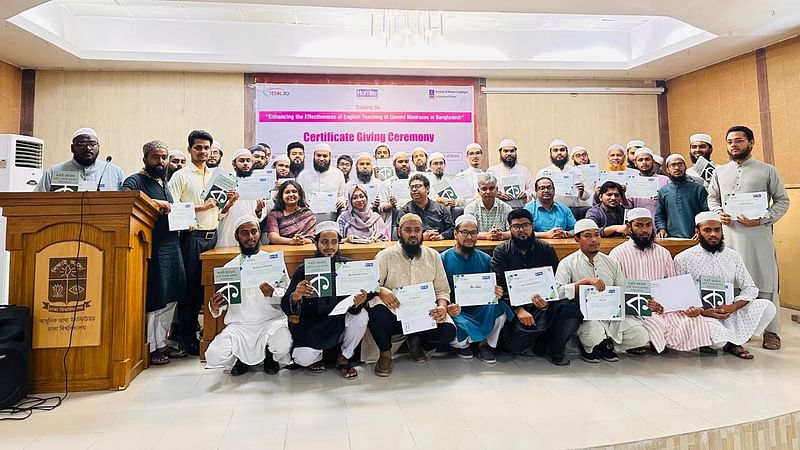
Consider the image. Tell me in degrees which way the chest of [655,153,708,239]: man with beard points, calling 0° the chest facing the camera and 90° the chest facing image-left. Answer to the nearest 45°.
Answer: approximately 0°

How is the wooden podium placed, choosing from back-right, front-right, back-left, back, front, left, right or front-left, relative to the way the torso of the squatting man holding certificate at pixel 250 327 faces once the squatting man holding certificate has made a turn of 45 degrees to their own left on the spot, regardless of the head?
back-right

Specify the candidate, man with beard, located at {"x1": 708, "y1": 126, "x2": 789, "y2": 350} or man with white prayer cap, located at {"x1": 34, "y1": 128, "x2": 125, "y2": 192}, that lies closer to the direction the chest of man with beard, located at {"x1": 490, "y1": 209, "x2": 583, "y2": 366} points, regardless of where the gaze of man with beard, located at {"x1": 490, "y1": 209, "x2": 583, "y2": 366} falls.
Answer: the man with white prayer cap

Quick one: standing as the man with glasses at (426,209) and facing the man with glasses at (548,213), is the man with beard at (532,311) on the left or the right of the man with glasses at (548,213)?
right

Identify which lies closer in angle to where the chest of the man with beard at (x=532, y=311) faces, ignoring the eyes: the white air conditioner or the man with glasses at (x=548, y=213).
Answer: the white air conditioner

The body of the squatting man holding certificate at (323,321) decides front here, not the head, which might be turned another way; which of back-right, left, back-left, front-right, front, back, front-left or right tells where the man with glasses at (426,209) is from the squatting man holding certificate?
back-left

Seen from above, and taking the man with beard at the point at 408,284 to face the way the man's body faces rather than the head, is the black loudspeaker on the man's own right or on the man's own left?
on the man's own right
